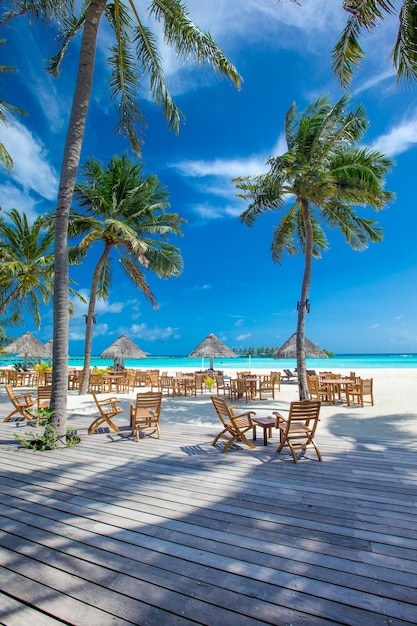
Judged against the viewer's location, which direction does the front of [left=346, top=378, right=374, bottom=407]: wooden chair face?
facing away from the viewer and to the left of the viewer

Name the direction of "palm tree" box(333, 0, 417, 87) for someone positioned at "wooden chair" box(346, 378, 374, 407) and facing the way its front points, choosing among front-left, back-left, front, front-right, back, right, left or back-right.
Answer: back-left

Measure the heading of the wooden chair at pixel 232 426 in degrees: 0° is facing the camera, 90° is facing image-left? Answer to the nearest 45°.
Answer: approximately 225°
